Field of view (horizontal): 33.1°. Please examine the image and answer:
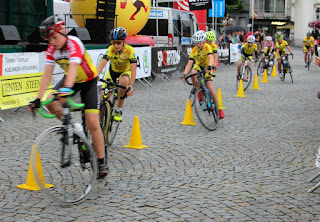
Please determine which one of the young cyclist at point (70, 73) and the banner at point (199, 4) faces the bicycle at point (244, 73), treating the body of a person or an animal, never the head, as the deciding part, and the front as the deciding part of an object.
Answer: the banner

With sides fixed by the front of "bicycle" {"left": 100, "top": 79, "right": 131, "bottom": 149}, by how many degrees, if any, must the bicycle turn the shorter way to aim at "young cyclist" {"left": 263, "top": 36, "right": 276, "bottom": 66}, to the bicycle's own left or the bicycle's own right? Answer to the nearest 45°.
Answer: approximately 135° to the bicycle's own left

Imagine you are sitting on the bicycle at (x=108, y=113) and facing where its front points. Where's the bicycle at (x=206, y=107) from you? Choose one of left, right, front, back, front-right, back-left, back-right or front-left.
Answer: back-left

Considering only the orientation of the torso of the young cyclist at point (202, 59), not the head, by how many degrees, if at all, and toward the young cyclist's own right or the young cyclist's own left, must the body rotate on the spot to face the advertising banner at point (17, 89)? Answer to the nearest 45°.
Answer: approximately 45° to the young cyclist's own right

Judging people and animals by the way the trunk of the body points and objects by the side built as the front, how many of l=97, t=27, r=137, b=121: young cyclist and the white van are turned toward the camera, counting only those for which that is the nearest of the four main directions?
1

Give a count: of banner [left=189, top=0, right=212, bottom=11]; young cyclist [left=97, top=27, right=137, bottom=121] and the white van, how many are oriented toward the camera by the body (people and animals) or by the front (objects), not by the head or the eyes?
2

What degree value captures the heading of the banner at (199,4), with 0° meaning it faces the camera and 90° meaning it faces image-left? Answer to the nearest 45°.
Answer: approximately 0°

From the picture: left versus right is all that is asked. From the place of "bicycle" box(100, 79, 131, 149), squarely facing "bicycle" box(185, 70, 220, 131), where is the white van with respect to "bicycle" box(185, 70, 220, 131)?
left
